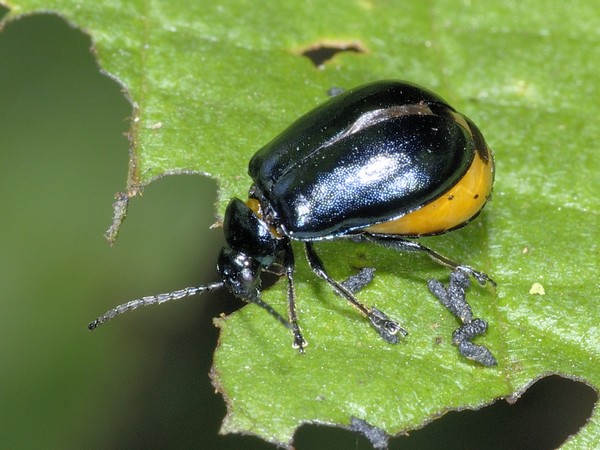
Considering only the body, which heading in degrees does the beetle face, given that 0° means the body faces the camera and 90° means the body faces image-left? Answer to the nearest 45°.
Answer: approximately 45°
